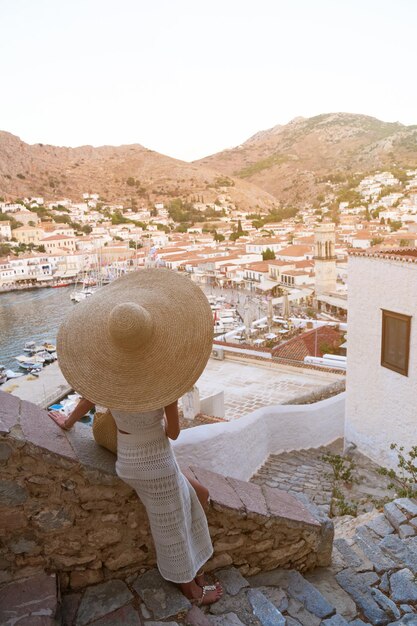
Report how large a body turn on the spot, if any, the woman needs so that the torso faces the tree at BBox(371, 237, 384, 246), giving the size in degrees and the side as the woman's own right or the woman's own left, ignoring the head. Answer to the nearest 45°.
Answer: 0° — they already face it

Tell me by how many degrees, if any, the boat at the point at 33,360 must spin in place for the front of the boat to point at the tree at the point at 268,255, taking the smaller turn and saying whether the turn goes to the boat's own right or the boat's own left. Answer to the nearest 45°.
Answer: approximately 135° to the boat's own right

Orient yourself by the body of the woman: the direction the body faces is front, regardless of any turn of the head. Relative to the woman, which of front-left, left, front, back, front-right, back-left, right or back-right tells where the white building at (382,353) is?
front

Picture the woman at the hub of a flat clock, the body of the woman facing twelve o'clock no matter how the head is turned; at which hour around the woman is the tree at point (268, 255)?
The tree is roughly at 11 o'clock from the woman.

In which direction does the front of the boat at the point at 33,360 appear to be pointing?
to the viewer's left

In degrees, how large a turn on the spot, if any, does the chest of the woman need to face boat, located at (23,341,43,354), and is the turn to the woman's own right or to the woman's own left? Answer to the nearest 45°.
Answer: approximately 45° to the woman's own left

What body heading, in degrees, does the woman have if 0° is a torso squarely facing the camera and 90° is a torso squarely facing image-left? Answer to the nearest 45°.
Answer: approximately 225°

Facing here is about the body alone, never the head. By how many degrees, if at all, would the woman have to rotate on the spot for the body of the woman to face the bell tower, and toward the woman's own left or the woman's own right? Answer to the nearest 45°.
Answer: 0° — they already face it

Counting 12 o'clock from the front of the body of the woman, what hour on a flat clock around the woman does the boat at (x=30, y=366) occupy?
The boat is roughly at 10 o'clock from the woman.
